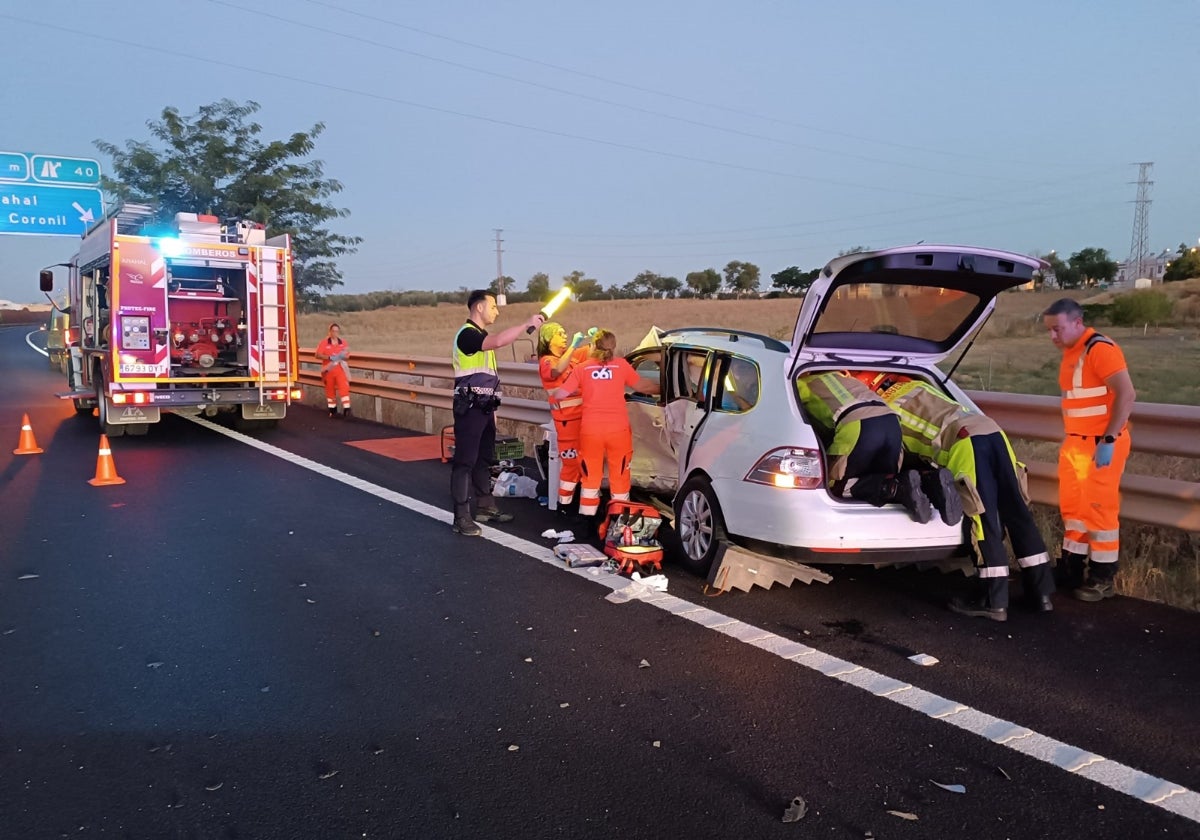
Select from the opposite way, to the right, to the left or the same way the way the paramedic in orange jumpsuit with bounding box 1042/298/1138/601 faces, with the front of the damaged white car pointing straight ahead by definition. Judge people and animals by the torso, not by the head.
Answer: to the left

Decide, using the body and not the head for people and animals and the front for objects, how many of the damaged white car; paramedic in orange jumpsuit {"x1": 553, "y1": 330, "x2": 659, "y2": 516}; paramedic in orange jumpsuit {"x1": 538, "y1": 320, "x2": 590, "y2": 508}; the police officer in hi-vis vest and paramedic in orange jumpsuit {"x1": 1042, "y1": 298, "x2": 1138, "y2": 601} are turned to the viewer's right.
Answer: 2

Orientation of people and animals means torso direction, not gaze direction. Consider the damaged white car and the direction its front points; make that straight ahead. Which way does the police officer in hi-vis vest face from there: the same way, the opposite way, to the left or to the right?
to the right

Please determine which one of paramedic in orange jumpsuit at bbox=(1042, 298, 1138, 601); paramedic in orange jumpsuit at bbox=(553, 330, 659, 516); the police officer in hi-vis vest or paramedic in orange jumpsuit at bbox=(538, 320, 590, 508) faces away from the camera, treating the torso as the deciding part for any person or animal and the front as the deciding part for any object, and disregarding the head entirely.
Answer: paramedic in orange jumpsuit at bbox=(553, 330, 659, 516)

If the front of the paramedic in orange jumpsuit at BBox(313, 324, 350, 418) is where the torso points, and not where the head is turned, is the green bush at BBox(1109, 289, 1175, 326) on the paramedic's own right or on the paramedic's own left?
on the paramedic's own left

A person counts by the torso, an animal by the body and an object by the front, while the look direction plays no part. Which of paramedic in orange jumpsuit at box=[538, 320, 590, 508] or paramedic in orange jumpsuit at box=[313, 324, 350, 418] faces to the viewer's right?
paramedic in orange jumpsuit at box=[538, 320, 590, 508]

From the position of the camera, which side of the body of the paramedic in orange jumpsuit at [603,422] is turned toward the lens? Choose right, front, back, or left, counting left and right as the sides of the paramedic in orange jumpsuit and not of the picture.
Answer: back

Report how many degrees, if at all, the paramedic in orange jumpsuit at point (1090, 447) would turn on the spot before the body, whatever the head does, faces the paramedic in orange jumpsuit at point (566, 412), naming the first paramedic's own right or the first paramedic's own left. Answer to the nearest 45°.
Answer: approximately 45° to the first paramedic's own right

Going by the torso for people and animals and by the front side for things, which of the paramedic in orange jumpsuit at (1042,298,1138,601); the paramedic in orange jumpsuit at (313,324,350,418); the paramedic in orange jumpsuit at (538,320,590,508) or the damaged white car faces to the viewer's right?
the paramedic in orange jumpsuit at (538,320,590,508)

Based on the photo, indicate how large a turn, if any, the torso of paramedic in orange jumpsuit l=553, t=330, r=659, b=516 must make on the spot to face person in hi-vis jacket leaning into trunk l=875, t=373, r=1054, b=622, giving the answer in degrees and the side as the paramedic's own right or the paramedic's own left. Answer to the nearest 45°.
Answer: approximately 135° to the paramedic's own right

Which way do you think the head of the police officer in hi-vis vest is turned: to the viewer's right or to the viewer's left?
to the viewer's right

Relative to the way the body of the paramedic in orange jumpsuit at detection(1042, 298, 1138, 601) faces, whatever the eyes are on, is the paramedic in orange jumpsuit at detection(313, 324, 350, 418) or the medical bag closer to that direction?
the medical bag

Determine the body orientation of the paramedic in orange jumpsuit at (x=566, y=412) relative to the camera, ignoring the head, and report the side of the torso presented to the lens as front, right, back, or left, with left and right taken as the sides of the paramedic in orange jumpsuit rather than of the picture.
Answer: right

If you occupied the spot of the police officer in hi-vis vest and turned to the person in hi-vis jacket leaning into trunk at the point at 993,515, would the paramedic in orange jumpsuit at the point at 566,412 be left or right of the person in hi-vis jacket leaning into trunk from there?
left

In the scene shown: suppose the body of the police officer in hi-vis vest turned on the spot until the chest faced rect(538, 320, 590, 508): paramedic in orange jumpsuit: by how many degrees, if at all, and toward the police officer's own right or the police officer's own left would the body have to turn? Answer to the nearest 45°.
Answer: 0° — they already face them
